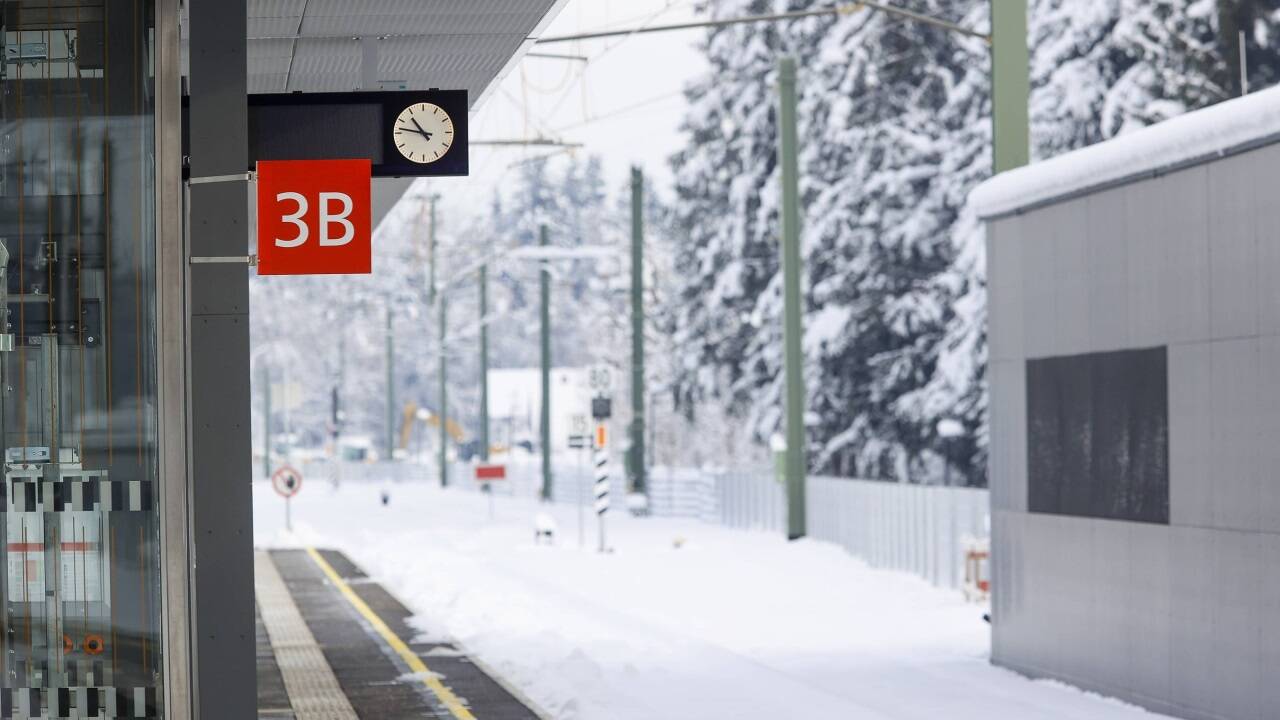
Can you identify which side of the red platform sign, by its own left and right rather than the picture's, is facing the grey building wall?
left

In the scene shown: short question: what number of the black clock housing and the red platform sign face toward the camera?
2

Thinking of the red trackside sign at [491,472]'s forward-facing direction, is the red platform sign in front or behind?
in front

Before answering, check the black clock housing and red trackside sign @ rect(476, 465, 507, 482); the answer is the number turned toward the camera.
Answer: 2

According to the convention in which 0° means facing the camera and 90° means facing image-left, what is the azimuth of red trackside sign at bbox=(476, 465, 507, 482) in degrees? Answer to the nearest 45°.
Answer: approximately 0°

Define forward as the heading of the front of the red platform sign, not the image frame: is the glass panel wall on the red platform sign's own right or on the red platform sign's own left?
on the red platform sign's own right

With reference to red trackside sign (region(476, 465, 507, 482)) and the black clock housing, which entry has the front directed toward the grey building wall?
the red trackside sign

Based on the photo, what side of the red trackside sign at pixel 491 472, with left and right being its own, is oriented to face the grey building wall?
front
